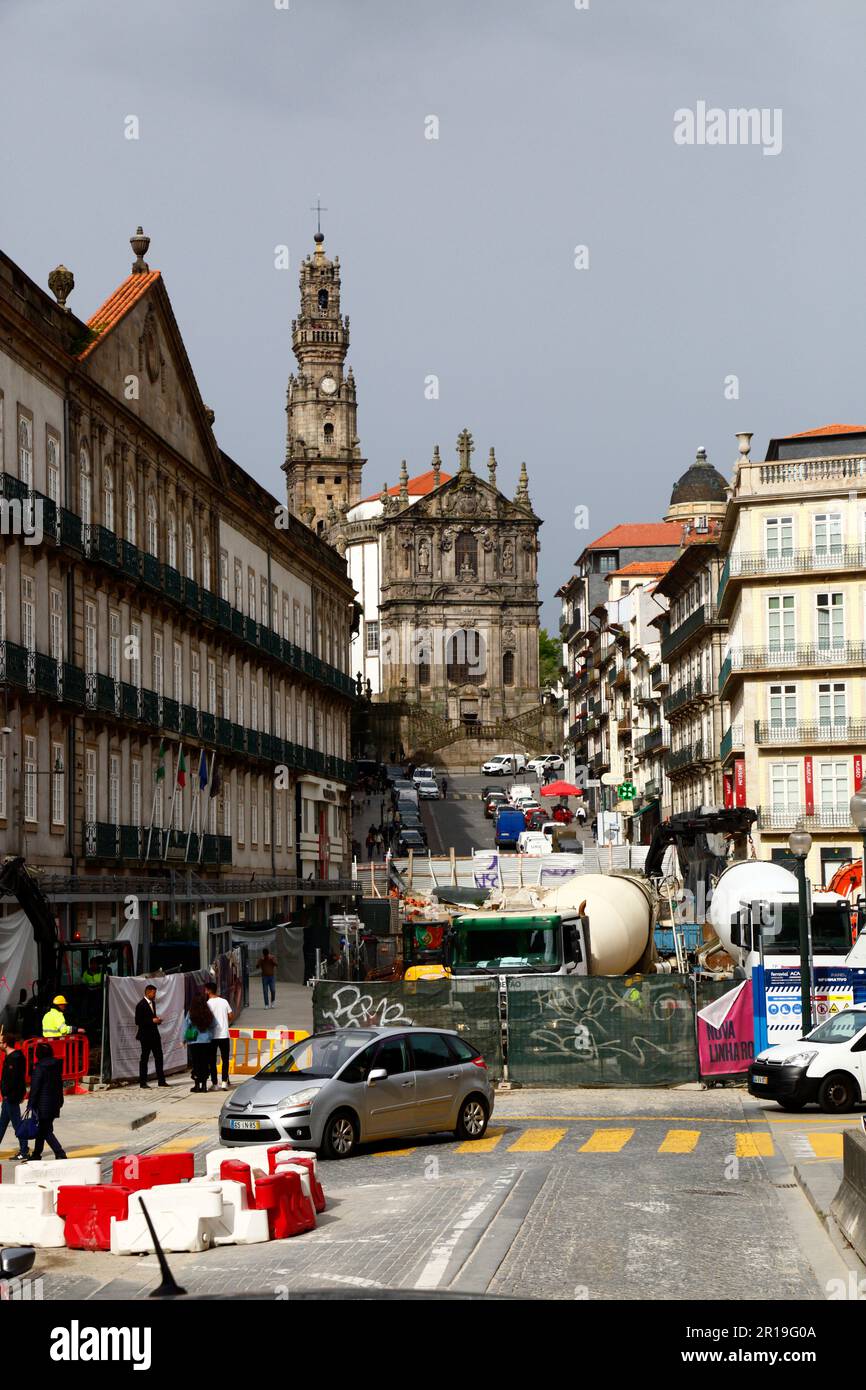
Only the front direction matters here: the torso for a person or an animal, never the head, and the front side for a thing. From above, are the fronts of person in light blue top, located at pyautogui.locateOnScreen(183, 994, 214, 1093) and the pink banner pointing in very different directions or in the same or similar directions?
very different directions

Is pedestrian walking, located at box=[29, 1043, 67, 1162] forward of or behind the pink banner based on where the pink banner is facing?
forward

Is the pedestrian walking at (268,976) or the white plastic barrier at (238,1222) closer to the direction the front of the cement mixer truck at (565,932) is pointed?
the white plastic barrier

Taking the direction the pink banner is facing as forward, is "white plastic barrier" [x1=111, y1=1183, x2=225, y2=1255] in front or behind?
in front

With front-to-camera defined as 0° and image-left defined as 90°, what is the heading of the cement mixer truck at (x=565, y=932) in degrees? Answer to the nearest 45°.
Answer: approximately 45°

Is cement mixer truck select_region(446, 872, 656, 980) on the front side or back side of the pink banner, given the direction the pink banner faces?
on the back side

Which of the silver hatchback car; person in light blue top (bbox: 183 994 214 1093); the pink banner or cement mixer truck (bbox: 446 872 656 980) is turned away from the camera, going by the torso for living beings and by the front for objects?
the person in light blue top

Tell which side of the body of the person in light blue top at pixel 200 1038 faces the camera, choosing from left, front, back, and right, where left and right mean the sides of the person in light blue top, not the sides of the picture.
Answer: back

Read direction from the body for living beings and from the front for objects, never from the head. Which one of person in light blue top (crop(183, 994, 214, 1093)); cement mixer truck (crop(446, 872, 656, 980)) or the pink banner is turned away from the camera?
the person in light blue top
